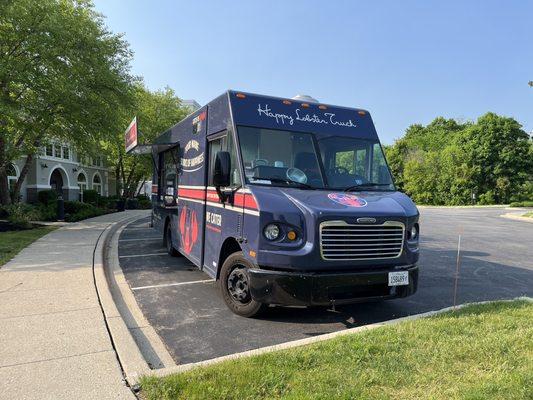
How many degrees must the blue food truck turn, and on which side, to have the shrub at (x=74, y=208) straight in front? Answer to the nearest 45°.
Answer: approximately 180°

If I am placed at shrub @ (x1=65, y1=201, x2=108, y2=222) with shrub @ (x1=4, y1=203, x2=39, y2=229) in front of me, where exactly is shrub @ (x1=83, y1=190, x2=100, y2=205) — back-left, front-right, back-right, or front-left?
back-right

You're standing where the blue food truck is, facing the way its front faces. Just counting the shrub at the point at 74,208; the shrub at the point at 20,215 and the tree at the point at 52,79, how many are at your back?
3

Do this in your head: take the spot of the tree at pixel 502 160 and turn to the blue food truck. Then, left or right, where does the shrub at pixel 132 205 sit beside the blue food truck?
right

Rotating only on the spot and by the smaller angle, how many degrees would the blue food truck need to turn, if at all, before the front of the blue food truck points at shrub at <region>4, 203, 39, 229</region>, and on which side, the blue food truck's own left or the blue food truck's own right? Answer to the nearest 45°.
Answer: approximately 180°

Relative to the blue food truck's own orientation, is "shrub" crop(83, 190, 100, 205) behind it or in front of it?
behind

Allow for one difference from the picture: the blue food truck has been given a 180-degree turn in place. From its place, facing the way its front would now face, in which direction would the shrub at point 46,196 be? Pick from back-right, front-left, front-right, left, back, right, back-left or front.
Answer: front

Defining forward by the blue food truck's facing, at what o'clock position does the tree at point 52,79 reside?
The tree is roughly at 6 o'clock from the blue food truck.

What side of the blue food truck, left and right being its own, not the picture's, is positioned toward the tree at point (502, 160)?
left

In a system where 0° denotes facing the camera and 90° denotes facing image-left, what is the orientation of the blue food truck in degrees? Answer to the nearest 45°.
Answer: approximately 315°

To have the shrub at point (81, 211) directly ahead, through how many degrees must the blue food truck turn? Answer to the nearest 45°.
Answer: approximately 180°

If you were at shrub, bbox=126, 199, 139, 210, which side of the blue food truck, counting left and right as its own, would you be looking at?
back
